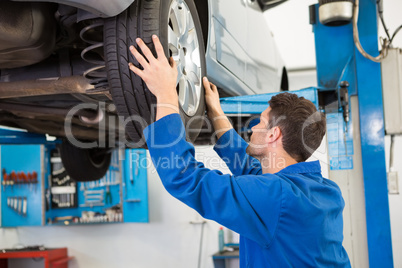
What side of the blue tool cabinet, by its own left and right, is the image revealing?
front

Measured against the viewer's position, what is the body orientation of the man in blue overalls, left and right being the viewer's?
facing away from the viewer and to the left of the viewer

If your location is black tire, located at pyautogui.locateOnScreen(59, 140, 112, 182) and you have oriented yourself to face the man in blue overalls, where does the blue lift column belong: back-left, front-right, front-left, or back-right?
front-left

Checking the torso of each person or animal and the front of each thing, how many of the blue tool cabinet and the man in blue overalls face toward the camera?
1

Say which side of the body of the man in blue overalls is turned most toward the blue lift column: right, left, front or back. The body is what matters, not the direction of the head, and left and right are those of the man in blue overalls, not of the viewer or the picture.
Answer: right

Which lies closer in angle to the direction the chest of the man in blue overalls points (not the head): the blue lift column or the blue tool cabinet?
the blue tool cabinet

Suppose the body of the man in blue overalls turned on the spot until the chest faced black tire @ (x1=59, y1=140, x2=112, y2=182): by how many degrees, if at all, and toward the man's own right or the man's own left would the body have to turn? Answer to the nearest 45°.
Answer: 0° — they already face it

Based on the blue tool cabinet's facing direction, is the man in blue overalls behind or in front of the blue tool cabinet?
in front

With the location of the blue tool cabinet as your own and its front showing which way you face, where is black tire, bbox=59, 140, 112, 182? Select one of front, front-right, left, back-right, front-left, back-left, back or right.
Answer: front
